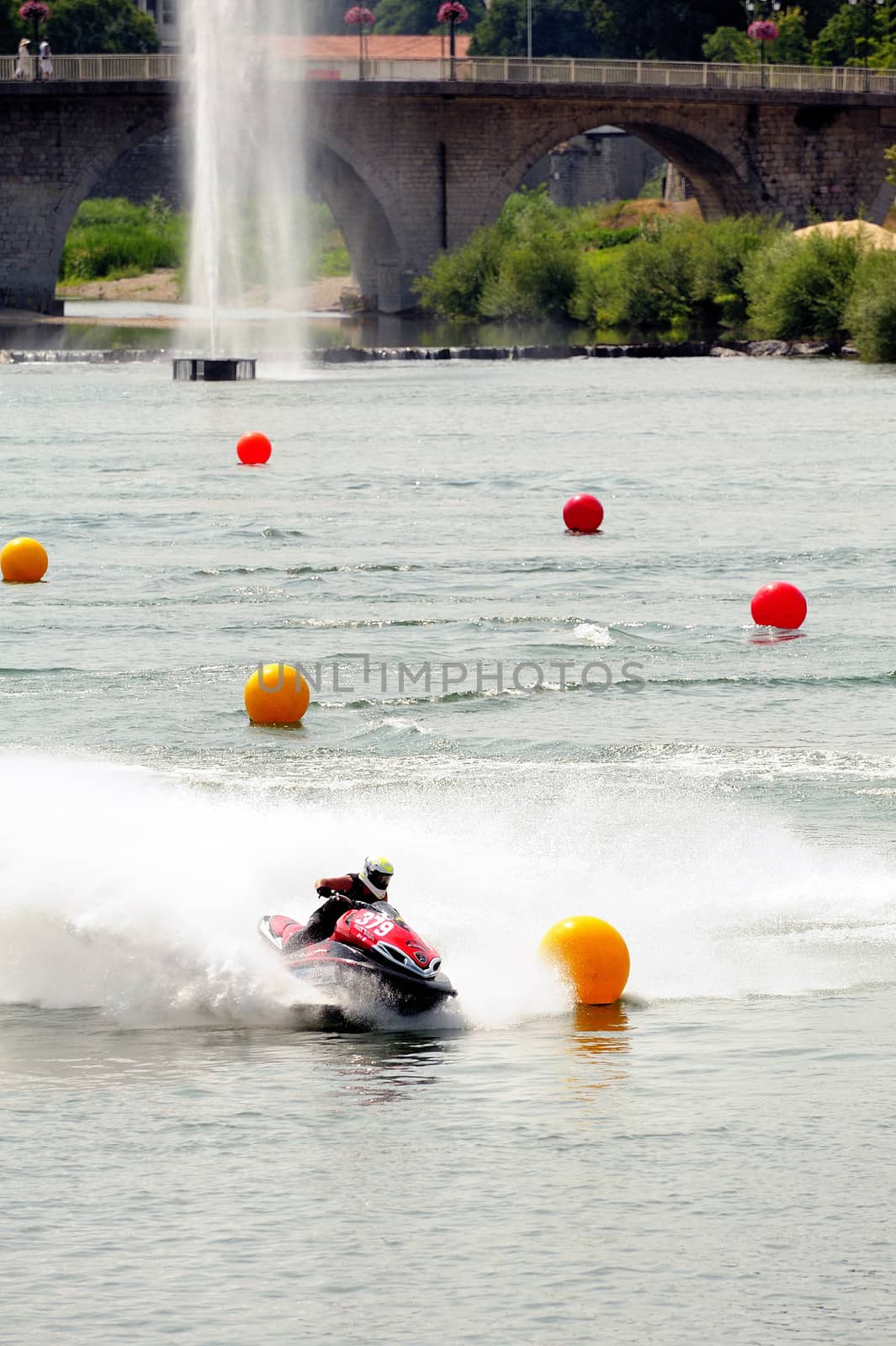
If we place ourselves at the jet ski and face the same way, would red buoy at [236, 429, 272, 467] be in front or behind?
behind

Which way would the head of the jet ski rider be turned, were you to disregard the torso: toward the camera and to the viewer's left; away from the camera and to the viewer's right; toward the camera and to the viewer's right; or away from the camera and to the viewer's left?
toward the camera and to the viewer's right

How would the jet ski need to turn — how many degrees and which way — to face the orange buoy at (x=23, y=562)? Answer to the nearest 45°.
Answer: approximately 135° to its left

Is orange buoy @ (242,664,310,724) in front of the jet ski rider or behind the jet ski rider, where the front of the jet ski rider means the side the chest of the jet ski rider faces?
behind

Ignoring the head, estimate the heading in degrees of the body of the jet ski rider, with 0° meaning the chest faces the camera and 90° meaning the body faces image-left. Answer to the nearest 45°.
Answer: approximately 315°

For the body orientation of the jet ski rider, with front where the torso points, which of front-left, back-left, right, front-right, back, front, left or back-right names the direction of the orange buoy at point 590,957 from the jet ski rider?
front-left

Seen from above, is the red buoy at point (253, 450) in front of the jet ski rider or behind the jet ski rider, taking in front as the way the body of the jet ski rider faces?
behind

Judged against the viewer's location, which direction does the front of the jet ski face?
facing the viewer and to the right of the viewer
